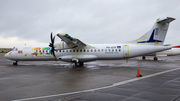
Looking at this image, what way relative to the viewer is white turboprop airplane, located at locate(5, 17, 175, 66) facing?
to the viewer's left
